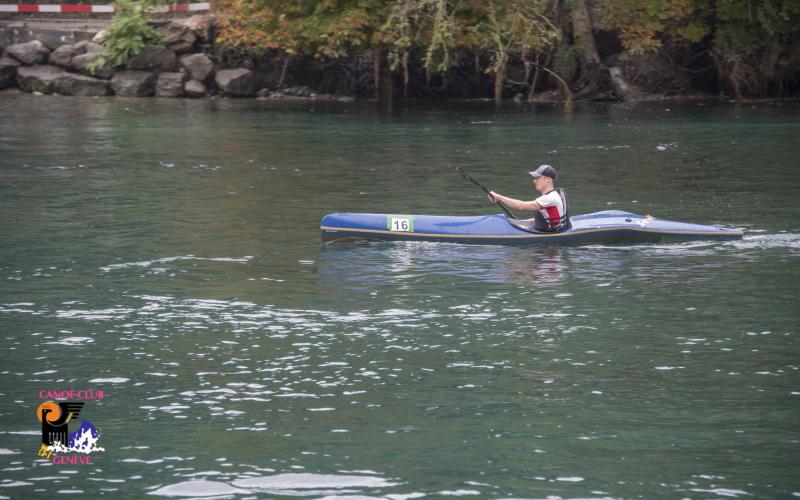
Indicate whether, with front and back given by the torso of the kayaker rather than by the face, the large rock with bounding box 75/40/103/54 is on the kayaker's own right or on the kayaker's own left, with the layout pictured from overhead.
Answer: on the kayaker's own right

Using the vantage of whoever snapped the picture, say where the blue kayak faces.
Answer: facing to the left of the viewer

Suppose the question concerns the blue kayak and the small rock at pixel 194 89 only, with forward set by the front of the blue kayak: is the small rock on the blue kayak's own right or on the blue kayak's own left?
on the blue kayak's own right

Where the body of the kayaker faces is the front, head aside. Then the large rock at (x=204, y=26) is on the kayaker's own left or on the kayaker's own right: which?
on the kayaker's own right

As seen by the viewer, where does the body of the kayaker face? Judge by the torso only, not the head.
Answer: to the viewer's left

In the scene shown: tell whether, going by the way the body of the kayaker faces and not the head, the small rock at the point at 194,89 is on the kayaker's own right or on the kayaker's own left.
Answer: on the kayaker's own right

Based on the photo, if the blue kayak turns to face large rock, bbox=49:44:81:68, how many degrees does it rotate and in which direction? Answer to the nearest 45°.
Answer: approximately 45° to its right

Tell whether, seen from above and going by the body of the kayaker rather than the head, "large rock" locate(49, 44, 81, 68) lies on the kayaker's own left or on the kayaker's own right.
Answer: on the kayaker's own right
